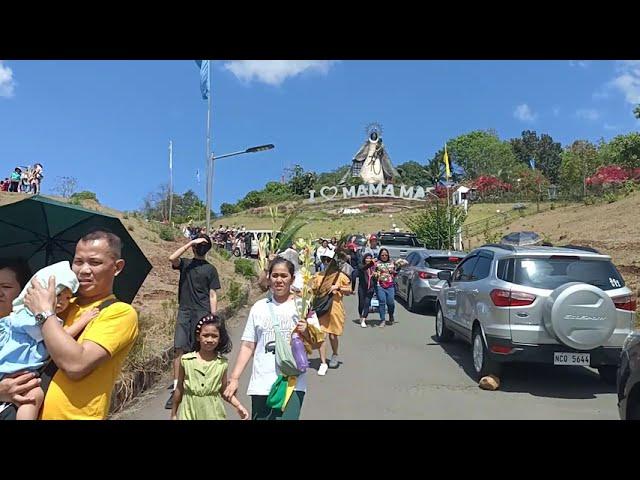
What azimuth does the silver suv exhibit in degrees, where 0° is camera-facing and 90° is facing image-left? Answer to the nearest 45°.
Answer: approximately 135°

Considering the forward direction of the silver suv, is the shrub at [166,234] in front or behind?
in front

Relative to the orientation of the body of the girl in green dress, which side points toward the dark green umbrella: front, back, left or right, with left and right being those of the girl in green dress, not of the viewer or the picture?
right

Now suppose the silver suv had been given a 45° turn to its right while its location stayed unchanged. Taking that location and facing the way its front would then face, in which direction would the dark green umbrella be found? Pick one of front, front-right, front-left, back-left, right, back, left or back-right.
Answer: back-left

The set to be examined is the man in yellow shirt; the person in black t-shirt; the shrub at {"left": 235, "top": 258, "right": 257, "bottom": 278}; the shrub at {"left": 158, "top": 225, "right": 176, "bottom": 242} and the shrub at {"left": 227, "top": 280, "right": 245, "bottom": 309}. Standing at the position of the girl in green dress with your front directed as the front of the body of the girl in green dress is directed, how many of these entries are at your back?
4

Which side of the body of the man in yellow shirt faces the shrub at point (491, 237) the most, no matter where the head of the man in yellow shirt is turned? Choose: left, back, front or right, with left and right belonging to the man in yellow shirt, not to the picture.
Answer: back

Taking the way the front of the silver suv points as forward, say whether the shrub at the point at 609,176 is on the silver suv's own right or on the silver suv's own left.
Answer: on the silver suv's own right

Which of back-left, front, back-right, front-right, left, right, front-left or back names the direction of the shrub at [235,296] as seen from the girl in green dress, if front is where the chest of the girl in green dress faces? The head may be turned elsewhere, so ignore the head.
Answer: back

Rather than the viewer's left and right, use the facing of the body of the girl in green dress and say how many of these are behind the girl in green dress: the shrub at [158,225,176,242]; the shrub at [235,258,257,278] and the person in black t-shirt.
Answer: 3

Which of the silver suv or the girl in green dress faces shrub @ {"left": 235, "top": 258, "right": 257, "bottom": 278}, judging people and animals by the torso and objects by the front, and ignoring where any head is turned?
the silver suv

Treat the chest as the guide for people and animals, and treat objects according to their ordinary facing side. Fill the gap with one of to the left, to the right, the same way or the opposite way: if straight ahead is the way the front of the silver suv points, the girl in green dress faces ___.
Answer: the opposite way

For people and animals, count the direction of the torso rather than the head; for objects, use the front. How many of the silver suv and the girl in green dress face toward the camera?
1

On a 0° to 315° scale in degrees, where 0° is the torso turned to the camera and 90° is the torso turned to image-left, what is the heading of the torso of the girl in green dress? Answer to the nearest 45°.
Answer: approximately 0°

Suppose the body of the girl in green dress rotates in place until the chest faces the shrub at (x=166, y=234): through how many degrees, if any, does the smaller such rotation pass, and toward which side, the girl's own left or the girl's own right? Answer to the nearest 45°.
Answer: approximately 180°
